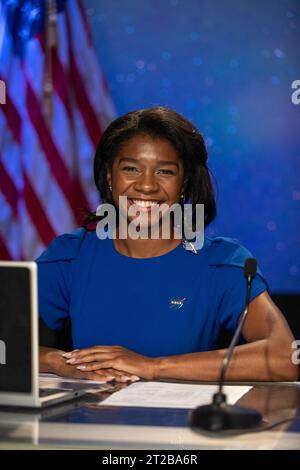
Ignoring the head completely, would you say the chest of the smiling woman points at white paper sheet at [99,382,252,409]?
yes

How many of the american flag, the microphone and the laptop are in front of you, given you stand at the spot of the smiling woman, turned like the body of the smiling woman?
2

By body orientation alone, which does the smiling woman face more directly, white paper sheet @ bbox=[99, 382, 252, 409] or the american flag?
the white paper sheet

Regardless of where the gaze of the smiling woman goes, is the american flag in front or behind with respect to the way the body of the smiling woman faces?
behind

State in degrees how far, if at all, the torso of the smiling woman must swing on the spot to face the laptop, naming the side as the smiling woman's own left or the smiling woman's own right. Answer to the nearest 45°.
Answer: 0° — they already face it

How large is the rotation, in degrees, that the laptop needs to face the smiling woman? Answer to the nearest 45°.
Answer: approximately 45° to its left

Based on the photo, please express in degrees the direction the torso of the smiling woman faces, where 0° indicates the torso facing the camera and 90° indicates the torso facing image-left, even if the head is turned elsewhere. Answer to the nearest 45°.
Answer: approximately 0°

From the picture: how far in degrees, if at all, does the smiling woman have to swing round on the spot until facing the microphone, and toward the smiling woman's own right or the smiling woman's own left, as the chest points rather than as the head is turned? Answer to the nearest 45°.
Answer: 0° — they already face it
